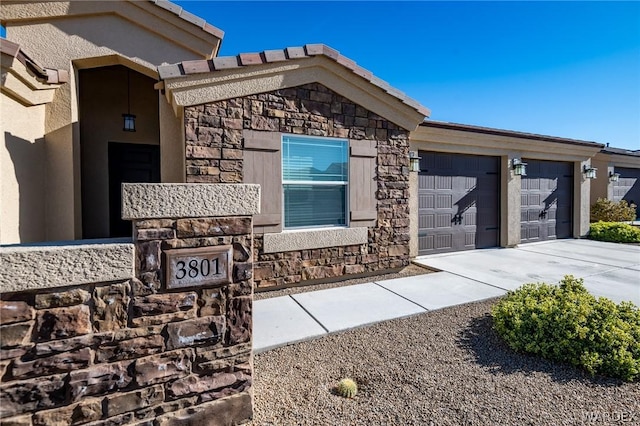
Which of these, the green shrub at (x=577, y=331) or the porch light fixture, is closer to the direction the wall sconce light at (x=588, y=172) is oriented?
the green shrub

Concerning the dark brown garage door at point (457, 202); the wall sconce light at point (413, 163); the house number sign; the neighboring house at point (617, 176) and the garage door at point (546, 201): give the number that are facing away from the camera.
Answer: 0

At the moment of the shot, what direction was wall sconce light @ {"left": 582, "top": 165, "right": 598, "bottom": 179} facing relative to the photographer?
facing the viewer and to the right of the viewer

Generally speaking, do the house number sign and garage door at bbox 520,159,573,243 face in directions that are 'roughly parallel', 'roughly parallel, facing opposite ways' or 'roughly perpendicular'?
roughly parallel

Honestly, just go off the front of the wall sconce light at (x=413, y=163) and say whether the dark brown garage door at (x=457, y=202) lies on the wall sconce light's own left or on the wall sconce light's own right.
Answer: on the wall sconce light's own left

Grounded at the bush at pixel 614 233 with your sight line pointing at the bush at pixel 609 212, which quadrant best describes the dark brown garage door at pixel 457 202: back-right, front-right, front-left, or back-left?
back-left

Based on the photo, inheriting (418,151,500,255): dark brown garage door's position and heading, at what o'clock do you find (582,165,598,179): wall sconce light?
The wall sconce light is roughly at 9 o'clock from the dark brown garage door.

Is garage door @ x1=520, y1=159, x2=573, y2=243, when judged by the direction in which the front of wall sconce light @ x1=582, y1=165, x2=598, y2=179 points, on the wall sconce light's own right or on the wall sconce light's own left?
on the wall sconce light's own right

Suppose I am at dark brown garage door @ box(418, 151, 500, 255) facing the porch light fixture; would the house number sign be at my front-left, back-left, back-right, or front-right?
front-left

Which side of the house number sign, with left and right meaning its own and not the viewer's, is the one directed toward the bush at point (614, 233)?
left

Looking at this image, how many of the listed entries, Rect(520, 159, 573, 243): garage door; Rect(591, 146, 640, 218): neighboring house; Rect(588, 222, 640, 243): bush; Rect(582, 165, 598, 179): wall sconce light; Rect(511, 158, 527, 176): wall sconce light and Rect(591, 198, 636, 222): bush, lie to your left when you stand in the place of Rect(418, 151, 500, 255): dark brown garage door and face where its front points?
6

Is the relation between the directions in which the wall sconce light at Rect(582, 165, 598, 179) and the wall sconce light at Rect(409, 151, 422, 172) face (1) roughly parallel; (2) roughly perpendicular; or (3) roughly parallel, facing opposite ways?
roughly parallel

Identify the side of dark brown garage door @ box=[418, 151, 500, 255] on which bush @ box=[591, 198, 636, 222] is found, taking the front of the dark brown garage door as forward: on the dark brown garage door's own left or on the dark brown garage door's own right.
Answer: on the dark brown garage door's own left

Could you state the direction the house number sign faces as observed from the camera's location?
facing the viewer

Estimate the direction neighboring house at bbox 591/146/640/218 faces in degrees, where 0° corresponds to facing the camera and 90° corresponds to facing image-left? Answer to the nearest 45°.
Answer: approximately 315°

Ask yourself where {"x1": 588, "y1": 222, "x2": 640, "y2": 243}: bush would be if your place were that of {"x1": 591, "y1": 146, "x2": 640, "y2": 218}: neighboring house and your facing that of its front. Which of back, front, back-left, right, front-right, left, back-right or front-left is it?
front-right
